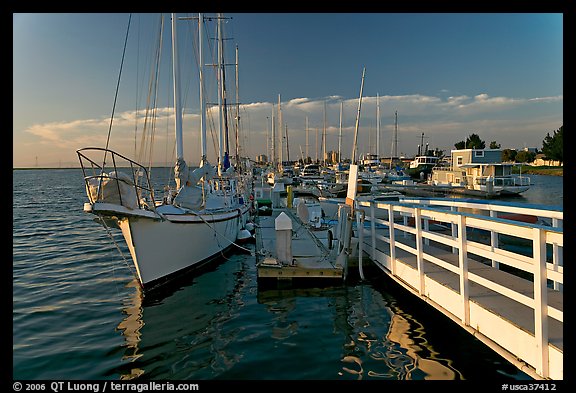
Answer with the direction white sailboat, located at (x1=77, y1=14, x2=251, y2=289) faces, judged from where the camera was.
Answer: facing the viewer and to the left of the viewer

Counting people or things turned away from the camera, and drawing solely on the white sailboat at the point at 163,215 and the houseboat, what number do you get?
0

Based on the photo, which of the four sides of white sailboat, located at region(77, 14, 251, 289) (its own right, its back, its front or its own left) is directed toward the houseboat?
back
